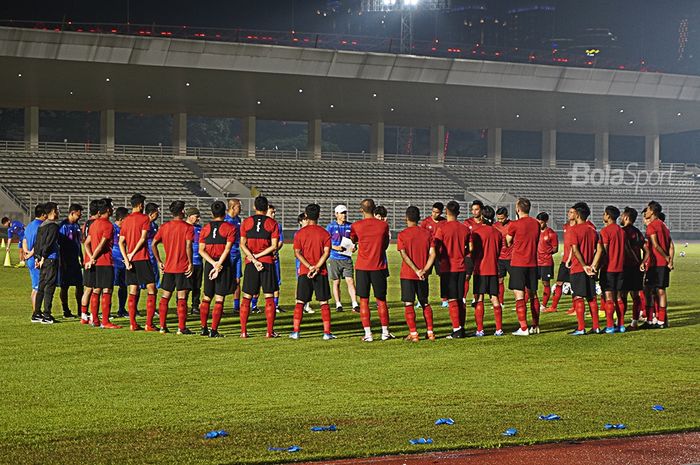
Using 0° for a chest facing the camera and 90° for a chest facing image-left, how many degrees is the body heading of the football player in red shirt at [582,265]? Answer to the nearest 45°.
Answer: approximately 135°

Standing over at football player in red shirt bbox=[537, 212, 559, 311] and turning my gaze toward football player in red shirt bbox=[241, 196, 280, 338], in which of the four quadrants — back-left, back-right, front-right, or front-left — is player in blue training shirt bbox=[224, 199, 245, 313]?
front-right

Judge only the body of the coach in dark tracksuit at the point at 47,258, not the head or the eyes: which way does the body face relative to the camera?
to the viewer's right

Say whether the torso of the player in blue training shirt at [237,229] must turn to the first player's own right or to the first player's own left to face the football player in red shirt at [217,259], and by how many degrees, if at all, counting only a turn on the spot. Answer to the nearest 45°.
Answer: approximately 45° to the first player's own right

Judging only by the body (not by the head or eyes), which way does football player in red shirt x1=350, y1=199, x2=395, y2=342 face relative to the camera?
away from the camera

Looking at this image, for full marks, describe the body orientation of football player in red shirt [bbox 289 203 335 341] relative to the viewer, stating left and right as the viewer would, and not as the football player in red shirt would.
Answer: facing away from the viewer

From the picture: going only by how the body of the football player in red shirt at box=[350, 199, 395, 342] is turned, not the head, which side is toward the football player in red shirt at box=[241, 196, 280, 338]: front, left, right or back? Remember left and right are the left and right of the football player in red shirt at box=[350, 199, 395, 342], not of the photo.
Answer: left

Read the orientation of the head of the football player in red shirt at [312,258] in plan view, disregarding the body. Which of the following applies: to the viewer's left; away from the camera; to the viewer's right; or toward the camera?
away from the camera

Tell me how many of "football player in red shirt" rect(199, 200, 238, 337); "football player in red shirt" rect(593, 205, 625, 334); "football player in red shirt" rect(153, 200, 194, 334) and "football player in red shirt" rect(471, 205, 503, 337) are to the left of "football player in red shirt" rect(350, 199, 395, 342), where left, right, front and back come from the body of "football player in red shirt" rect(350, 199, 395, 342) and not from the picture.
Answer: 2

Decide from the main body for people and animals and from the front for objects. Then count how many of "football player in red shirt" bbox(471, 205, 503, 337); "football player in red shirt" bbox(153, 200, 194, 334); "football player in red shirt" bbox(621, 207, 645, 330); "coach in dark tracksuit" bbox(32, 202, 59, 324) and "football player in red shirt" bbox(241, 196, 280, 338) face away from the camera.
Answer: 3

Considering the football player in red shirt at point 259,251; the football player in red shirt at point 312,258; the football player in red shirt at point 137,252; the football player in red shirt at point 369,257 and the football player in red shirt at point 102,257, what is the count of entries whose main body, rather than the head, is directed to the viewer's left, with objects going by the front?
0

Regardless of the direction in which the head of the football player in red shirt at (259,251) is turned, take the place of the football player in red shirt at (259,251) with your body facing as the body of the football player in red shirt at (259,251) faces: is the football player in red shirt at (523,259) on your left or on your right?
on your right

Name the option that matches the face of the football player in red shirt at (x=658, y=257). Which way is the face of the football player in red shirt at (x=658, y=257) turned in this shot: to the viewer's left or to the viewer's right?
to the viewer's left

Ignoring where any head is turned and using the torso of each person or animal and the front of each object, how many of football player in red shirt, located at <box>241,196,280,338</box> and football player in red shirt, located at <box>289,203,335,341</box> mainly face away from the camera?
2

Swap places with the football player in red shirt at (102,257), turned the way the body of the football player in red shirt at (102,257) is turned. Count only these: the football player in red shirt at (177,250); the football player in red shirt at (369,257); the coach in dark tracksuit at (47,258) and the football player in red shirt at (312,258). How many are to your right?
3

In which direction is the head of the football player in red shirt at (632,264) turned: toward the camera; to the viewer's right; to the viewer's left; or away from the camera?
to the viewer's left

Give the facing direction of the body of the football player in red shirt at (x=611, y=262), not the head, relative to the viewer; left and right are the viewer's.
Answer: facing away from the viewer and to the left of the viewer
